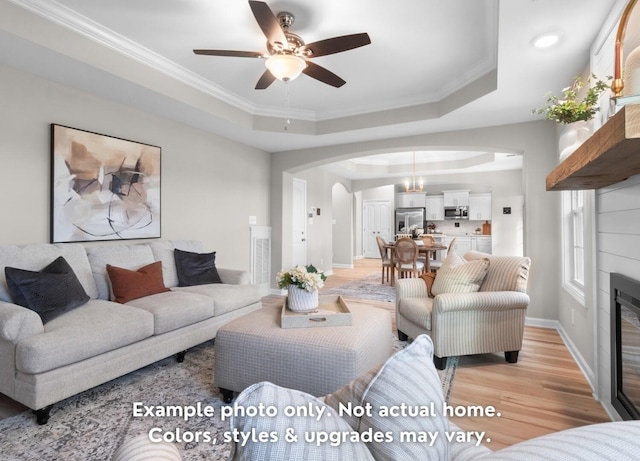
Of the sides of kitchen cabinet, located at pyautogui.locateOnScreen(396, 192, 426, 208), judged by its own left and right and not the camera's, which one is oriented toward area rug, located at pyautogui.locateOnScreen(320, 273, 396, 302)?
front

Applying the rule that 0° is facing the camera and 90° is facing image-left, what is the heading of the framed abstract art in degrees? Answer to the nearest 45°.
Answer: approximately 315°

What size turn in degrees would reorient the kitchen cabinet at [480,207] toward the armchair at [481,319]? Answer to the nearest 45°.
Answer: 0° — it already faces it

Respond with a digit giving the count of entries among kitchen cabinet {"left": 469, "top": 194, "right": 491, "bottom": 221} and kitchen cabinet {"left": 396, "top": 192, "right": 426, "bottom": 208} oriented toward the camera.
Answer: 2

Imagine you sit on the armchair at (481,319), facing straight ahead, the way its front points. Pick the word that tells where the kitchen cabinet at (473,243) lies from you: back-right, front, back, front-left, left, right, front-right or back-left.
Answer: back-right

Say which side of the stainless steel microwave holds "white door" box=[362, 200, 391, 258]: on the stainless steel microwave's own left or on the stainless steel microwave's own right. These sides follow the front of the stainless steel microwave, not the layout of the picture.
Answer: on the stainless steel microwave's own right

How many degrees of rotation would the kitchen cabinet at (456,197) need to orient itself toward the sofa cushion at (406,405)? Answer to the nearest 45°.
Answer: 0° — it already faces it

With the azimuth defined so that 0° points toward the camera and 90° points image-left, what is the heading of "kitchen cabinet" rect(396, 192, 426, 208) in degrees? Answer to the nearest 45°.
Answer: approximately 0°

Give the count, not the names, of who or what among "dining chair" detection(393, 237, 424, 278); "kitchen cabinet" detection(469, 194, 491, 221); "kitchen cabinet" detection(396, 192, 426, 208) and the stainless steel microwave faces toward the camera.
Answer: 3

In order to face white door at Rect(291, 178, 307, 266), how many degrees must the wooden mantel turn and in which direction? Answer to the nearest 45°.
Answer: approximately 90° to its right

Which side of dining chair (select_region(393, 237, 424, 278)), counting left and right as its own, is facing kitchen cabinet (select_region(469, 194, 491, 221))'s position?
front

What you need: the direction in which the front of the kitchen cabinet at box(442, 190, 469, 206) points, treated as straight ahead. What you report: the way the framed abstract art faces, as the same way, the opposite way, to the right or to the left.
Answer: to the left

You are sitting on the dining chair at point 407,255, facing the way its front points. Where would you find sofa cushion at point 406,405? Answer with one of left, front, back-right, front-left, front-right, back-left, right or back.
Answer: back-right

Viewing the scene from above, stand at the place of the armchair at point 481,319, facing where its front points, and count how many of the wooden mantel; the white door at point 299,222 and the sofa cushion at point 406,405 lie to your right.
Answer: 1

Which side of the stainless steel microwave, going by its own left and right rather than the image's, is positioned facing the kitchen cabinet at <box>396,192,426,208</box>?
right
